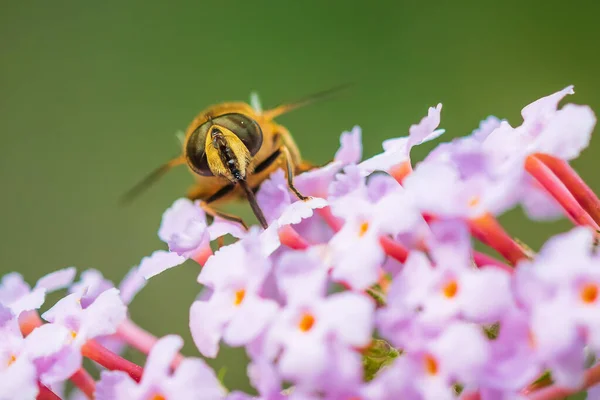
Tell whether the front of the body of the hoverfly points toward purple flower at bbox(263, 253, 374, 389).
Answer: yes

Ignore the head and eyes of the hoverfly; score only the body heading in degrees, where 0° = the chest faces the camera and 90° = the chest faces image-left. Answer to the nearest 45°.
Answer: approximately 0°
